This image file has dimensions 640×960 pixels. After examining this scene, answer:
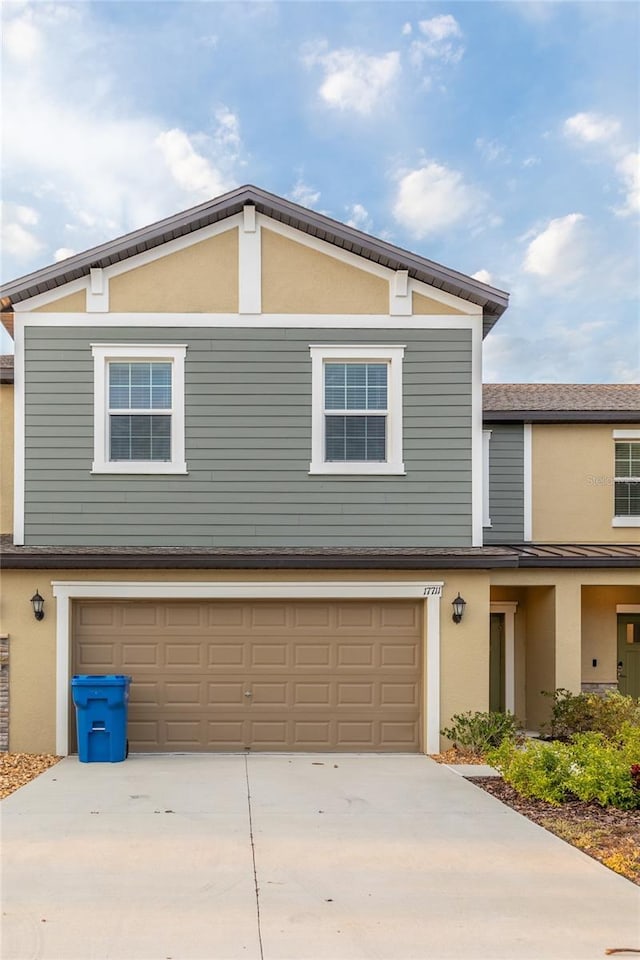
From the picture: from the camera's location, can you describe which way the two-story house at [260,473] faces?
facing the viewer

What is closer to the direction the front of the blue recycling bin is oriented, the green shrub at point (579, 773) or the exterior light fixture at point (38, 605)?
the green shrub

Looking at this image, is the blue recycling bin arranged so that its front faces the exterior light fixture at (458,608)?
no

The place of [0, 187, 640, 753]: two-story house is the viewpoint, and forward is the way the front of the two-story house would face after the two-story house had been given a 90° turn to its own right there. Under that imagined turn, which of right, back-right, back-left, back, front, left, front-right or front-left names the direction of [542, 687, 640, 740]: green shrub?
back

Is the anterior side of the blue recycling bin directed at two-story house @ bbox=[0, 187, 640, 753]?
no

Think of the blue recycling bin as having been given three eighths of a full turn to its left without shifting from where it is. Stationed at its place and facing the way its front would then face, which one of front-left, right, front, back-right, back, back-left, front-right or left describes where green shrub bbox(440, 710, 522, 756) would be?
front-right

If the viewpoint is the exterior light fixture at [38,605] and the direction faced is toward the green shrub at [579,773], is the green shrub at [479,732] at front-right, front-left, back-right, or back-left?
front-left

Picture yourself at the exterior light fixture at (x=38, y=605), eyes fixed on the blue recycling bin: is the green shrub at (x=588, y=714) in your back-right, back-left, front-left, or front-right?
front-left

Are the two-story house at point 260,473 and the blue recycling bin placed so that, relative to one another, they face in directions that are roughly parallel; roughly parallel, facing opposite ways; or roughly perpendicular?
roughly parallel

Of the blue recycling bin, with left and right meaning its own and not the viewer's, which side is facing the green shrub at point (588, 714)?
left

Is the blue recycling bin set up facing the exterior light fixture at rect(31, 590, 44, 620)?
no

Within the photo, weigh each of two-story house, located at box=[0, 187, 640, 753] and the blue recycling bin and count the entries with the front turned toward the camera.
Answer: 2

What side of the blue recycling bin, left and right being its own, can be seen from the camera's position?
front

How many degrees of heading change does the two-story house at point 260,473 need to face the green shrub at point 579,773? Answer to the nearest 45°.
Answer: approximately 45° to its left

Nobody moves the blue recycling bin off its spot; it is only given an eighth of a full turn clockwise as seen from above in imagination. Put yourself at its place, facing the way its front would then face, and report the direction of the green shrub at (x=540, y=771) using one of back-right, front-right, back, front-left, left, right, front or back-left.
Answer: left
